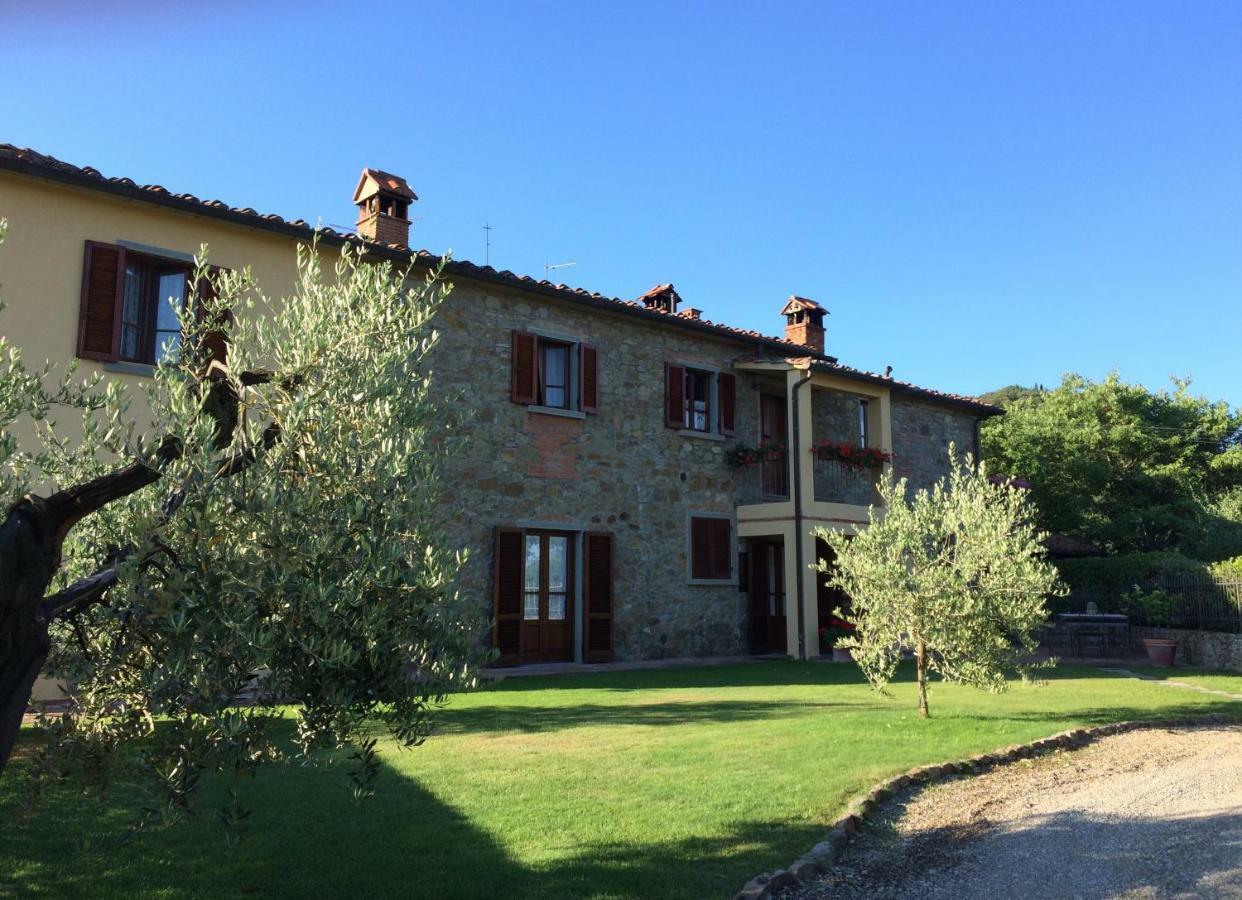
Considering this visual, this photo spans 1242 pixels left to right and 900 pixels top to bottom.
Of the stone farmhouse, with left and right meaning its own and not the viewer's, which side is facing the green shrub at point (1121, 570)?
left

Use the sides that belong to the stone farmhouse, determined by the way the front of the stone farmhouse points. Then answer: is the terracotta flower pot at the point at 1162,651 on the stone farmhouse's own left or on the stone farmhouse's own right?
on the stone farmhouse's own left

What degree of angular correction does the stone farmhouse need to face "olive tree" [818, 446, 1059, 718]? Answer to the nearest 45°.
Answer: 0° — it already faces it

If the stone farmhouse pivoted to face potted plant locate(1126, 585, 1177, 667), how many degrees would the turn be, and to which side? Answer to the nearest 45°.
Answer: approximately 45° to its left

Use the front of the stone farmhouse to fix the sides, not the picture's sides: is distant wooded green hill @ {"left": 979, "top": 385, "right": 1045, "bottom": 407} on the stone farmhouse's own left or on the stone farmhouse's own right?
on the stone farmhouse's own left

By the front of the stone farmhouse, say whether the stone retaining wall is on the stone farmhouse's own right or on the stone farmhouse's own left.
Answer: on the stone farmhouse's own left

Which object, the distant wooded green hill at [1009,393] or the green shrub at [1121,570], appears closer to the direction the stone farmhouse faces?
the green shrub

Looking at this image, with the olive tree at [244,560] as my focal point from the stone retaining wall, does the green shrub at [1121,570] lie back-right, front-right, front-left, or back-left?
back-right

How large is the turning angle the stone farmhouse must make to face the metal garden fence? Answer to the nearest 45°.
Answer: approximately 45° to its left

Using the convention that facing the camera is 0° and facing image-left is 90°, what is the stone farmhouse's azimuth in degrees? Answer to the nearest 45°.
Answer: approximately 315°
